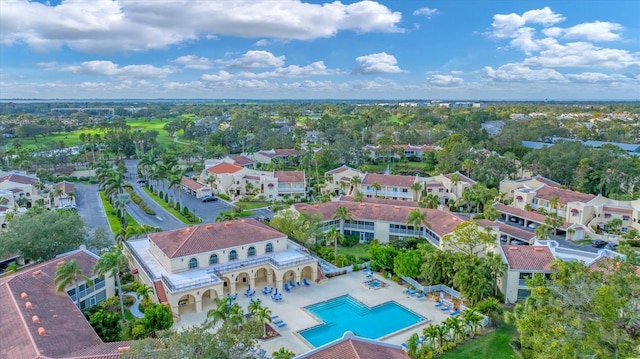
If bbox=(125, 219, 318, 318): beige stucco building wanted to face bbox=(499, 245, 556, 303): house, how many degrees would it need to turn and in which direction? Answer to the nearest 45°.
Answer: approximately 45° to its left

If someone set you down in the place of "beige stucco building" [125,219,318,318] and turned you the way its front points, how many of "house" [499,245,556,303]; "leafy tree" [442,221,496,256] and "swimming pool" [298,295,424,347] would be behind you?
0

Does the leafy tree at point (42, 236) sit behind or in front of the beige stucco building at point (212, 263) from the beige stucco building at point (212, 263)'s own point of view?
behind

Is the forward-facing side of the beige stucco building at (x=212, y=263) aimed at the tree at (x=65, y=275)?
no

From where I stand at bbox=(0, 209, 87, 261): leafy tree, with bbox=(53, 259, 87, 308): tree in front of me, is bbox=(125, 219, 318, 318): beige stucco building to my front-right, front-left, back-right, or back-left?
front-left

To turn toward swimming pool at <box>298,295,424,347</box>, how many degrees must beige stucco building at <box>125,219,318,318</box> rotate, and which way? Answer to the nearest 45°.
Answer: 0° — it already faces it

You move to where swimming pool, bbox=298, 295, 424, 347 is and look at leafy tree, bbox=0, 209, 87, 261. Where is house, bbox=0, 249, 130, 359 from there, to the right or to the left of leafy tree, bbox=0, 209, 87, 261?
left

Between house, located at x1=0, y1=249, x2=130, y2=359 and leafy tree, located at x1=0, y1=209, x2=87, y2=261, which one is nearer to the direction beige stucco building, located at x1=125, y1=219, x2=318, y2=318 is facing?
the house

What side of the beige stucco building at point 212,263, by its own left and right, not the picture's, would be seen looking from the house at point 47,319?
right

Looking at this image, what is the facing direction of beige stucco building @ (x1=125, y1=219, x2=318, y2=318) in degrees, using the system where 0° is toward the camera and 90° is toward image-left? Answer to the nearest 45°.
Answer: approximately 315°
